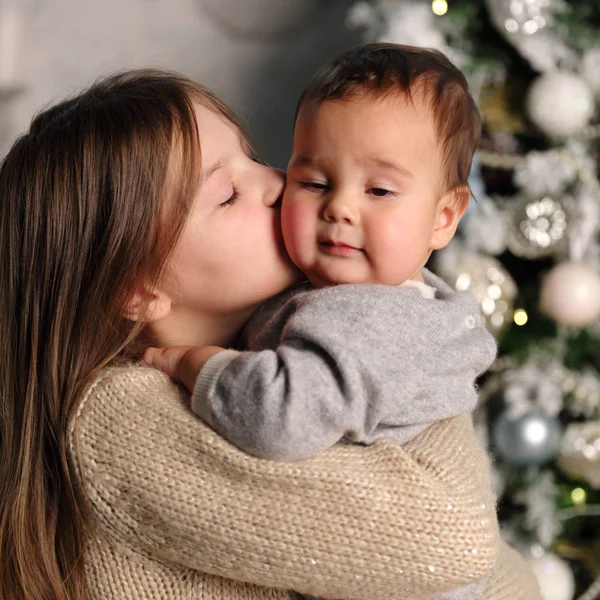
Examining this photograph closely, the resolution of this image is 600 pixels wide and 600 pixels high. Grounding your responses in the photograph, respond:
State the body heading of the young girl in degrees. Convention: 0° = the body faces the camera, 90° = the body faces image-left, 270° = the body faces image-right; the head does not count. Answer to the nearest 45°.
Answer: approximately 270°

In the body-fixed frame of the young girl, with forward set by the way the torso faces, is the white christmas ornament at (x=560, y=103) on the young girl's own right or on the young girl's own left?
on the young girl's own left

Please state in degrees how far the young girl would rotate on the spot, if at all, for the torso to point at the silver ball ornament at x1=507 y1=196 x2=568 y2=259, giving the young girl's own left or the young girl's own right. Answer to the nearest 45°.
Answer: approximately 45° to the young girl's own left

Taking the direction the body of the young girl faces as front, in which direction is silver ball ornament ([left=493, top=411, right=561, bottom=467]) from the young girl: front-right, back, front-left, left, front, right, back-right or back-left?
front-left

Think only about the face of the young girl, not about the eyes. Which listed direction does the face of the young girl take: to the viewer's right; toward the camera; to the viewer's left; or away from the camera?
to the viewer's right
